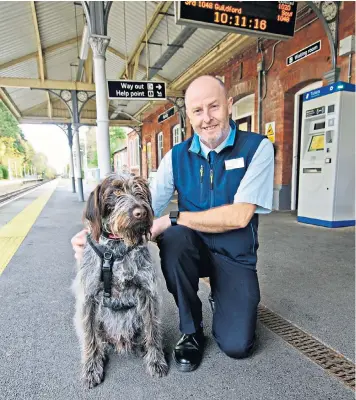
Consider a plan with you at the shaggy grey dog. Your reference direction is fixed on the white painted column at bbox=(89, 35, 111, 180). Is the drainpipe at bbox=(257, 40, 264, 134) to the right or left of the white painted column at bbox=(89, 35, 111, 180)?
right

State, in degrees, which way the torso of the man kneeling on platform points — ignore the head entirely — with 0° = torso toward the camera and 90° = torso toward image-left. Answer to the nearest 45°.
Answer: approximately 0°

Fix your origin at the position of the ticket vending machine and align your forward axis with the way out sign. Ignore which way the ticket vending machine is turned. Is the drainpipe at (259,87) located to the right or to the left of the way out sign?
right

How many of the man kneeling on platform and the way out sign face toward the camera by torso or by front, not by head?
2

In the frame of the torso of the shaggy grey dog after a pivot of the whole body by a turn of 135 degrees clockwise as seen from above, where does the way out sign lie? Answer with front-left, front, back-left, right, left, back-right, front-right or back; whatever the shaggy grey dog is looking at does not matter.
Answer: front-right

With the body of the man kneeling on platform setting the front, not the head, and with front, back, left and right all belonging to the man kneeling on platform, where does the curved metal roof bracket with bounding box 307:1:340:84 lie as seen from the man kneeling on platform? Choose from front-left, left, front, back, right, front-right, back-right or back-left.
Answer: back-left

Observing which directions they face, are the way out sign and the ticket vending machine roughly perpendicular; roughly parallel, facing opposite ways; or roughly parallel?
roughly perpendicular

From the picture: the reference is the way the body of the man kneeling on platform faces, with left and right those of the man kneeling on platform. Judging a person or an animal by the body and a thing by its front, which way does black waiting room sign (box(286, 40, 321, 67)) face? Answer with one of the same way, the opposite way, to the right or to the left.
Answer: to the right

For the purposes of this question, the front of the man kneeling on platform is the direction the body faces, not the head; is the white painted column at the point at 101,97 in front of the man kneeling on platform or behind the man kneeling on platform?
behind
